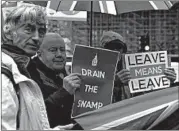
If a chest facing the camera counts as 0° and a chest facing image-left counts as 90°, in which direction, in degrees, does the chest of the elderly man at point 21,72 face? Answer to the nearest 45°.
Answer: approximately 315°

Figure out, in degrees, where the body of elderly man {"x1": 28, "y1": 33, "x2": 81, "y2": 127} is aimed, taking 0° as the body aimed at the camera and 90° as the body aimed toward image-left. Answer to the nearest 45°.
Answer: approximately 315°
